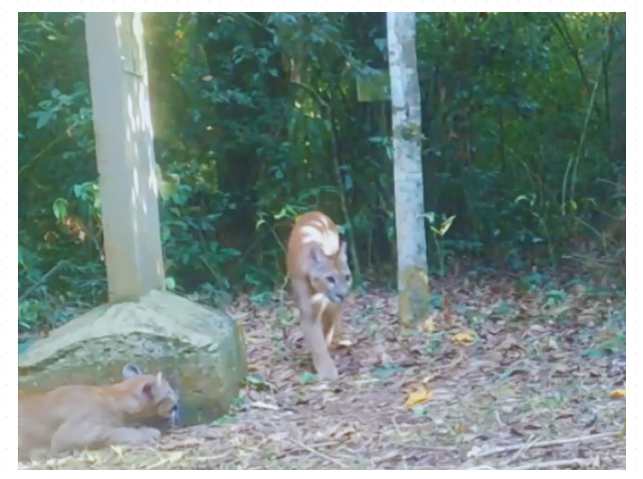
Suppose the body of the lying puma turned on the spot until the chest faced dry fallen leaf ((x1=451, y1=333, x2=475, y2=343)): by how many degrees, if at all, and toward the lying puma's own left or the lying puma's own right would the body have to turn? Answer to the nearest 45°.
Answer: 0° — it already faces it

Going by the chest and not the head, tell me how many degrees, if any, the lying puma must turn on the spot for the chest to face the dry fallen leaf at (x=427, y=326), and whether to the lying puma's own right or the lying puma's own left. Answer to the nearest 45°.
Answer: approximately 45° to the lying puma's own left

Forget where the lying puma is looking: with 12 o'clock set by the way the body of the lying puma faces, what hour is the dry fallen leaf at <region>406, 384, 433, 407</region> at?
The dry fallen leaf is roughly at 12 o'clock from the lying puma.

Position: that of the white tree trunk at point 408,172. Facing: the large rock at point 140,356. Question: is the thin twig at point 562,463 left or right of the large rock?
left

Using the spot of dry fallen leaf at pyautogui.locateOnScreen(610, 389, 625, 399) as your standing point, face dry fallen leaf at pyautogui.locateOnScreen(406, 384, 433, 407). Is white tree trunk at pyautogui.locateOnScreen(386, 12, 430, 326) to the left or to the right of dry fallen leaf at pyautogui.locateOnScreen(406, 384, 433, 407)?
right

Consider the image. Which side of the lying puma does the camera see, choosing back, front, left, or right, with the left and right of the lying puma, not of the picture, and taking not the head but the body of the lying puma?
right

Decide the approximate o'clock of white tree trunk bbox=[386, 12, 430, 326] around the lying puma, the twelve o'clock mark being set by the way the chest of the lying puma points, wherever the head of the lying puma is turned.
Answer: The white tree trunk is roughly at 11 o'clock from the lying puma.
